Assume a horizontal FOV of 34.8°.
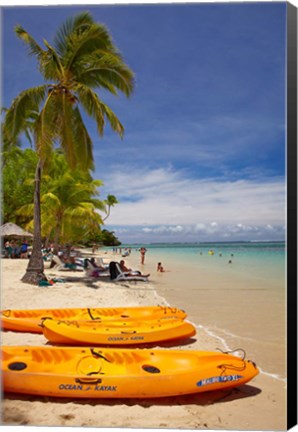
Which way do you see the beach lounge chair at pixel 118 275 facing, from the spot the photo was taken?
facing to the right of the viewer

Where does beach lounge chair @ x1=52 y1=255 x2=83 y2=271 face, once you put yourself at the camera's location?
facing to the right of the viewer

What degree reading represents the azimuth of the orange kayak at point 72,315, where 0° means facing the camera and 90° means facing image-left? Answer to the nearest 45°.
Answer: approximately 270°

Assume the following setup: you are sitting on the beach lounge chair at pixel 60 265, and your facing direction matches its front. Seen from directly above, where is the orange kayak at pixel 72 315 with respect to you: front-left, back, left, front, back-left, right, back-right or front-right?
right

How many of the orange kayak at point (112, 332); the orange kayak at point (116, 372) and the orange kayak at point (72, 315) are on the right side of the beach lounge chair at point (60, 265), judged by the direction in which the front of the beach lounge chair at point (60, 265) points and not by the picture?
3

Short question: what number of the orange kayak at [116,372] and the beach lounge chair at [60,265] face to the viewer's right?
2

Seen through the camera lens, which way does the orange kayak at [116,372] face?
facing to the right of the viewer

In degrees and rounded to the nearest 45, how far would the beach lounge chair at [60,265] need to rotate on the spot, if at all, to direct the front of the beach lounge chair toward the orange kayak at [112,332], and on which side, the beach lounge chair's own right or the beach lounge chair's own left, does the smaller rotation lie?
approximately 90° to the beach lounge chair's own right

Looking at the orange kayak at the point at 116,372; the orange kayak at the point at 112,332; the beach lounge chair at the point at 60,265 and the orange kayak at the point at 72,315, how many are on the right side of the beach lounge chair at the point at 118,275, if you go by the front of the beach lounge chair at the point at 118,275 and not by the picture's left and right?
3

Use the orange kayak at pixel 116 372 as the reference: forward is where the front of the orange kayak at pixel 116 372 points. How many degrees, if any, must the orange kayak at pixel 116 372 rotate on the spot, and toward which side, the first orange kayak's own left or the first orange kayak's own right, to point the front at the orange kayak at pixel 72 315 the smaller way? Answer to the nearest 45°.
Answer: approximately 90° to the first orange kayak's own left

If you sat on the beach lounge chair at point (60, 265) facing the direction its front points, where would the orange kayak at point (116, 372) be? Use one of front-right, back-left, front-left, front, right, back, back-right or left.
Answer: right

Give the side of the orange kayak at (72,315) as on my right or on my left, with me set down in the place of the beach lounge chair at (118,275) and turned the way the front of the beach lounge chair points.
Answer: on my right

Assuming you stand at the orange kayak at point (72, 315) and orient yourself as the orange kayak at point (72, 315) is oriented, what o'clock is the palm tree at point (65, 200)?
The palm tree is roughly at 9 o'clock from the orange kayak.

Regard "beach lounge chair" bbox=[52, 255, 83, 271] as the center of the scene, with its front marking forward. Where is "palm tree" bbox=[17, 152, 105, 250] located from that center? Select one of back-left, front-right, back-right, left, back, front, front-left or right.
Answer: left
